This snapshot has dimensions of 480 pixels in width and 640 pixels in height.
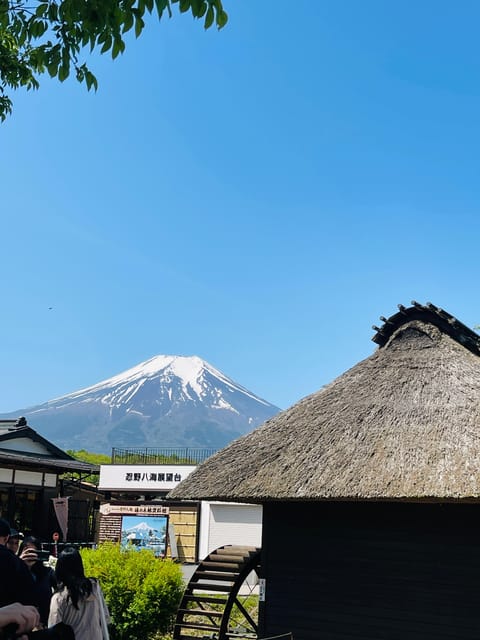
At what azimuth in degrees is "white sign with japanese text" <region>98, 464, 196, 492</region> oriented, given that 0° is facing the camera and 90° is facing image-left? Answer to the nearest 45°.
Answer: approximately 0°

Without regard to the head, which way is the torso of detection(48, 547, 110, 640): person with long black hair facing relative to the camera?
away from the camera

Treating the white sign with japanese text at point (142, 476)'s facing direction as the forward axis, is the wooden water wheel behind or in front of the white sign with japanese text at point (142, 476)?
in front

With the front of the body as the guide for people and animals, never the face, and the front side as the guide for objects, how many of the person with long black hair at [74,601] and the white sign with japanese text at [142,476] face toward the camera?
1

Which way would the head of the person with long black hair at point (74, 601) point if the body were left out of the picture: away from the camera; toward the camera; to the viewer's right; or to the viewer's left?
away from the camera

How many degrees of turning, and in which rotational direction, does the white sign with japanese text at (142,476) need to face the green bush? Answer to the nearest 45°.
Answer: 0° — it already faces it

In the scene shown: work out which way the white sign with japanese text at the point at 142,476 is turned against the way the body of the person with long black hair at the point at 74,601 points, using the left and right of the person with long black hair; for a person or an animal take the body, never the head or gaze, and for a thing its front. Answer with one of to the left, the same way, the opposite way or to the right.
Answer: the opposite way

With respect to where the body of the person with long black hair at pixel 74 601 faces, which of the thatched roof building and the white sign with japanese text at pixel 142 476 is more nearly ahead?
the white sign with japanese text

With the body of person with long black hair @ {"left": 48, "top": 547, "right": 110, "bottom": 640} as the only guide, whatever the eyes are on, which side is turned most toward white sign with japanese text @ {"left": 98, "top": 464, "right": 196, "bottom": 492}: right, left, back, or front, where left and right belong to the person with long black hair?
front

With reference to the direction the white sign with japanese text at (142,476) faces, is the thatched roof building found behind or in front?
in front

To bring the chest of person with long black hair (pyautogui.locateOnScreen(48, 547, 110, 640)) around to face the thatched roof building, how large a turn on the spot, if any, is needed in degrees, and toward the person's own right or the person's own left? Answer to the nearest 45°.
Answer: approximately 45° to the person's own right

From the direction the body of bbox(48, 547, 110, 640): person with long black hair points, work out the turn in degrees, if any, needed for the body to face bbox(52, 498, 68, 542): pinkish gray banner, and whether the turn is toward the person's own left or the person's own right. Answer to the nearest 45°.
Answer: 0° — they already face it

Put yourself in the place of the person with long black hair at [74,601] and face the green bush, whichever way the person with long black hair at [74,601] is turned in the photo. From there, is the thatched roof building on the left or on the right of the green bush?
right
